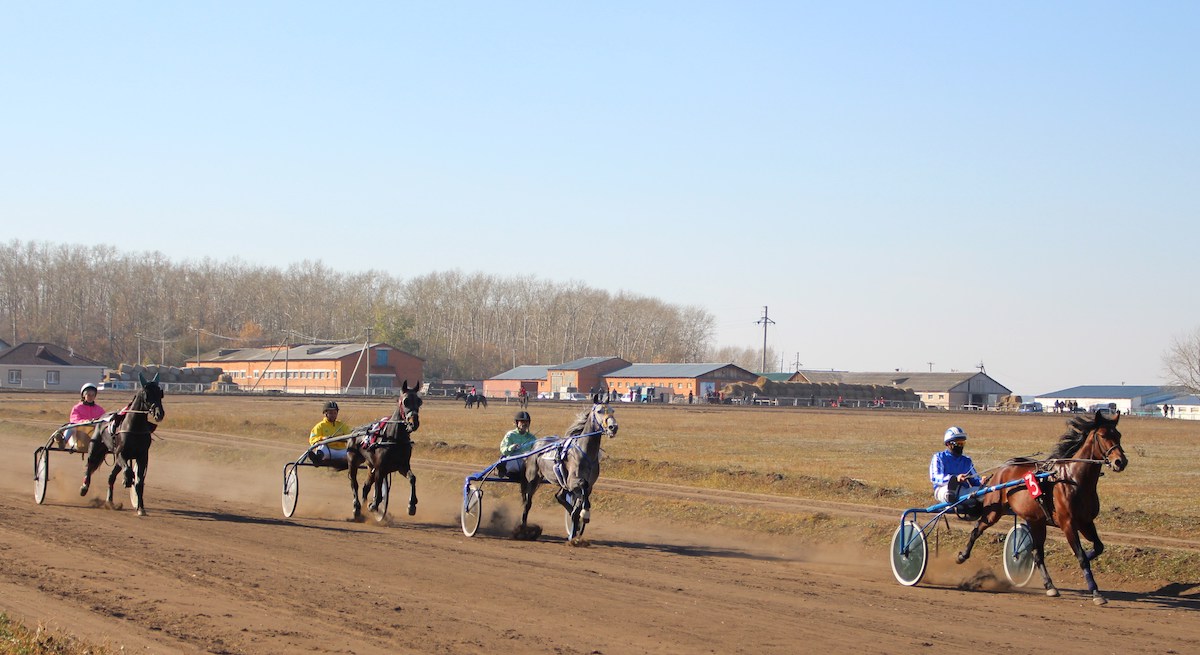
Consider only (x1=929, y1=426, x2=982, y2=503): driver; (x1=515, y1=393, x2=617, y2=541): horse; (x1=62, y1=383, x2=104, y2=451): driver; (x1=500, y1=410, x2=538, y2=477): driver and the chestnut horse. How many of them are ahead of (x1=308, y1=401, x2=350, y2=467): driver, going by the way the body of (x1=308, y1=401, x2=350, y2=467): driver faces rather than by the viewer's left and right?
4

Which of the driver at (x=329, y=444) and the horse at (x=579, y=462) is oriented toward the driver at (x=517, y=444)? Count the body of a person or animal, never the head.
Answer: the driver at (x=329, y=444)

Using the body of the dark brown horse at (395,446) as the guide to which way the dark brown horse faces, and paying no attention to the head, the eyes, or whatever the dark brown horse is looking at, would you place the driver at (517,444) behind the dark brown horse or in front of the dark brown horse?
in front

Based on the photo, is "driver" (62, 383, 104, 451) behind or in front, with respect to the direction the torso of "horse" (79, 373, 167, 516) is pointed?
behind

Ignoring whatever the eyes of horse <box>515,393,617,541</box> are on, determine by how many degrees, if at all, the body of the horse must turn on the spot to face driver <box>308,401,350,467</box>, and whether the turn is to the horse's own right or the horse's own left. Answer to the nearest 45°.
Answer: approximately 180°

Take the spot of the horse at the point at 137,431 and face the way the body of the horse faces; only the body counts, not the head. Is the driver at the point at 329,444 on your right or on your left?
on your left

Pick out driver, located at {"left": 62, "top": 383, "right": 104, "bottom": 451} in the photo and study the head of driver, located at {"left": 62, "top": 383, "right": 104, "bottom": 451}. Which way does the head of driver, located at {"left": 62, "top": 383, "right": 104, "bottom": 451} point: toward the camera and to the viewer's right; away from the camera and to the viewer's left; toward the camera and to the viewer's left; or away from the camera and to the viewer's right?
toward the camera and to the viewer's right

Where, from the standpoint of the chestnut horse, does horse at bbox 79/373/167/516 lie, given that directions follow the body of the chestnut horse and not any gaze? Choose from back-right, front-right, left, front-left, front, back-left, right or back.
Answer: back-right

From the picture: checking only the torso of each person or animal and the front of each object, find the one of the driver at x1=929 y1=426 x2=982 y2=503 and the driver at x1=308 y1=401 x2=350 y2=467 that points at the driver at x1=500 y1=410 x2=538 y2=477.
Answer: the driver at x1=308 y1=401 x2=350 y2=467

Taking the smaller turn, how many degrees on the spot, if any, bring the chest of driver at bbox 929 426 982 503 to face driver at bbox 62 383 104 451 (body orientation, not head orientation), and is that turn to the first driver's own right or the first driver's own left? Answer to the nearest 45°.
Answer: approximately 135° to the first driver's own right

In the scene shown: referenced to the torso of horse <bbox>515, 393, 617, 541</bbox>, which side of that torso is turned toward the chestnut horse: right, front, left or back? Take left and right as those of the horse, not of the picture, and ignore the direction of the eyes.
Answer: front

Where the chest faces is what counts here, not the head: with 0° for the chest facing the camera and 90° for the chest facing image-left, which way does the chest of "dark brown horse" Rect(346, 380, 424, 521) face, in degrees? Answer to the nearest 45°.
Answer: approximately 315°

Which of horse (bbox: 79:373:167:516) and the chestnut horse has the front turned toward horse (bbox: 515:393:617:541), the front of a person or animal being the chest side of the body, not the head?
horse (bbox: 79:373:167:516)

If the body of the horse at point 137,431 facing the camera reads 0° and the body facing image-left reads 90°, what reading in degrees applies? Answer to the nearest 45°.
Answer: approximately 315°

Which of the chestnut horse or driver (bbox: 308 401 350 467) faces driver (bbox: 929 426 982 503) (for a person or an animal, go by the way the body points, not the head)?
driver (bbox: 308 401 350 467)

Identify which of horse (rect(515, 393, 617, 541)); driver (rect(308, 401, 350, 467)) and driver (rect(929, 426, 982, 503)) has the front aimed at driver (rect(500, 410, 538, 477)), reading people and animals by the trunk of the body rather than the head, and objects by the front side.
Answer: driver (rect(308, 401, 350, 467))

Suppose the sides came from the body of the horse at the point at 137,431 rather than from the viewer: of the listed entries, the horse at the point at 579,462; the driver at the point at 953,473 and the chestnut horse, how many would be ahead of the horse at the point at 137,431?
3

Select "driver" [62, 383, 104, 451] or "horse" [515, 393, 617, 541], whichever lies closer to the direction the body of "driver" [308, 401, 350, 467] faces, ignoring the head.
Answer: the horse
